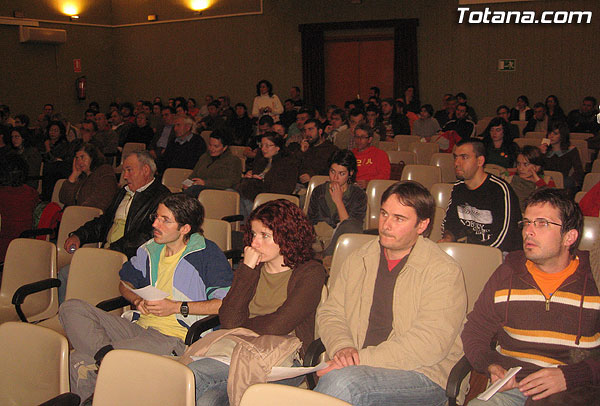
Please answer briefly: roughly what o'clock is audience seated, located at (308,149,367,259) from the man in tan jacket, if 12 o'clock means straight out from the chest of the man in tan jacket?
The audience seated is roughly at 4 o'clock from the man in tan jacket.

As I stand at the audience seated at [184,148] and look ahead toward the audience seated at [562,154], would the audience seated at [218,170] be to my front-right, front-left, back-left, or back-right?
front-right

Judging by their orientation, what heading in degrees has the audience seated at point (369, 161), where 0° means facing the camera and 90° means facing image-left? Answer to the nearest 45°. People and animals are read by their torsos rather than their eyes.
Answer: approximately 45°

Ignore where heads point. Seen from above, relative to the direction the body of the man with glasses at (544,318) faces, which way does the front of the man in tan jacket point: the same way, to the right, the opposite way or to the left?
the same way

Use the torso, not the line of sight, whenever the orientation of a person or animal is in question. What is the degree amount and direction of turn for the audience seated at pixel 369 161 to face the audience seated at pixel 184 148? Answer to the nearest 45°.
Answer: approximately 90° to their right

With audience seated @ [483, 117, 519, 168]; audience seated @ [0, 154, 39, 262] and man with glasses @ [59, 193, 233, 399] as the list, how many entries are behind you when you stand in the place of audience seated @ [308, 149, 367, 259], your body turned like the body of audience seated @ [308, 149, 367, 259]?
1

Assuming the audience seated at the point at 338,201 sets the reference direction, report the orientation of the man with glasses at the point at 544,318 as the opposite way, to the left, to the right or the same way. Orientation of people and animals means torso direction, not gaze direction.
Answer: the same way

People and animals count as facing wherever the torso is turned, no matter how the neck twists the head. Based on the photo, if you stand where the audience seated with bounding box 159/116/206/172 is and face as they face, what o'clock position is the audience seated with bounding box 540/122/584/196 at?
the audience seated with bounding box 540/122/584/196 is roughly at 8 o'clock from the audience seated with bounding box 159/116/206/172.

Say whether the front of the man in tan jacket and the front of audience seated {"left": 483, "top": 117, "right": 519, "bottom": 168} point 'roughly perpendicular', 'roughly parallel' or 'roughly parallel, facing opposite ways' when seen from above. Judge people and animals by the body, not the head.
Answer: roughly parallel

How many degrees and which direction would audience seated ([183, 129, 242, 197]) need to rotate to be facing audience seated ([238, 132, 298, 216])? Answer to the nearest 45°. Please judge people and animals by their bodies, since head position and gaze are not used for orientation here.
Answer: approximately 90° to their left

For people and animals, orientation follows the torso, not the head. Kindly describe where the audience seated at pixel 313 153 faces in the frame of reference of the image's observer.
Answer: facing the viewer and to the left of the viewer

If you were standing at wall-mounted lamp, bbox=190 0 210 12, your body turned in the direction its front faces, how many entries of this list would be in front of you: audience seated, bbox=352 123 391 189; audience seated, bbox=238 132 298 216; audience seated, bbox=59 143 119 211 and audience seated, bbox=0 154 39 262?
4

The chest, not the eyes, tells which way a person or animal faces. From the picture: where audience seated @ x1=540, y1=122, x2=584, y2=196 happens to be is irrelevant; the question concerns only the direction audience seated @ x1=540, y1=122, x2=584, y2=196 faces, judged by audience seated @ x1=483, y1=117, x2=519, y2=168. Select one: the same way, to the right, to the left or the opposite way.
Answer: the same way

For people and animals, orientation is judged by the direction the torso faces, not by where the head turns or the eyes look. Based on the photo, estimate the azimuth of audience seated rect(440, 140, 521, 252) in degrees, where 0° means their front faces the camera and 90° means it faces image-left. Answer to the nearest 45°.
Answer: approximately 45°

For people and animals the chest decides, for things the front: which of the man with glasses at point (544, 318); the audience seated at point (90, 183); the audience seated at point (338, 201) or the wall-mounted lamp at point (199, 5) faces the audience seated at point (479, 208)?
the wall-mounted lamp

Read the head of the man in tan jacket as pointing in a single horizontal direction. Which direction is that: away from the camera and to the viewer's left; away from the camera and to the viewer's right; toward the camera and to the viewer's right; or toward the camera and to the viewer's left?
toward the camera and to the viewer's left
